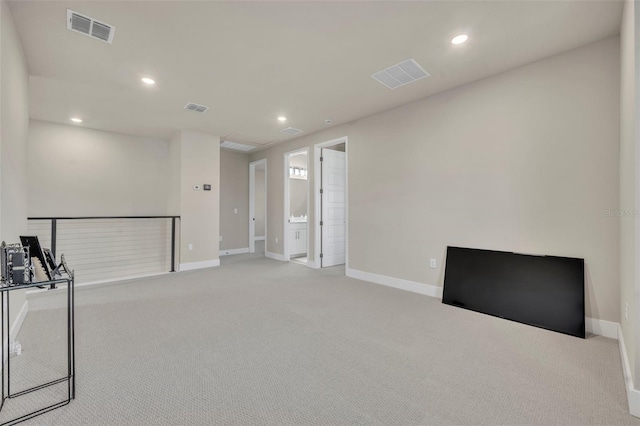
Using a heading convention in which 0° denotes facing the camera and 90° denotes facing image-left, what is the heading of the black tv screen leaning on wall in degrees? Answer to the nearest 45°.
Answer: approximately 45°

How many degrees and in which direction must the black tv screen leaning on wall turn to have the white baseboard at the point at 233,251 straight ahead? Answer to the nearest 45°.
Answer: approximately 45° to its right

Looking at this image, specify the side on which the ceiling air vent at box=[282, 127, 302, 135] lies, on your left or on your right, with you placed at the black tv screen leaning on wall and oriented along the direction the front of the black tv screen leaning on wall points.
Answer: on your right

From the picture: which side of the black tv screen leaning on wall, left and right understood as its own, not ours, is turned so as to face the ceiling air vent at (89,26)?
front

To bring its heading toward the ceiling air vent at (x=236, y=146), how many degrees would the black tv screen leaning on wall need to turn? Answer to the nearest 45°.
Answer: approximately 45° to its right

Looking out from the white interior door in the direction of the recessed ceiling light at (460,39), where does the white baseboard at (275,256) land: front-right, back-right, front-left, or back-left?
back-right

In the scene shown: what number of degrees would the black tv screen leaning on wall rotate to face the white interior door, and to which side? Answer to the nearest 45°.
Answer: approximately 45° to its right
